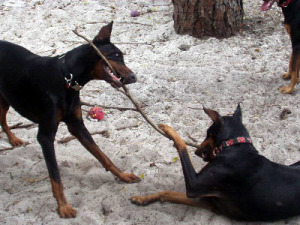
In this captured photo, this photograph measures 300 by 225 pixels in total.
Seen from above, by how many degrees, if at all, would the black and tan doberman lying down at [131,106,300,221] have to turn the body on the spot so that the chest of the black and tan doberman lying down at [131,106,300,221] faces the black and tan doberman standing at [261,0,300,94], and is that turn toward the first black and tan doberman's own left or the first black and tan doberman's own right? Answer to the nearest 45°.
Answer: approximately 90° to the first black and tan doberman's own right

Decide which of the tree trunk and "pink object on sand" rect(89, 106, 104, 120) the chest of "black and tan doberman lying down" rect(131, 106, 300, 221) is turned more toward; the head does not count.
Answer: the pink object on sand

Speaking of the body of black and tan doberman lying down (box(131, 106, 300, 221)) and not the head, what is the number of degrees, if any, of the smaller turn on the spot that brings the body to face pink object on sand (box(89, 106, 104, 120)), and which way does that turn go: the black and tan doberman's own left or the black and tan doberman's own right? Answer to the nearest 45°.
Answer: approximately 45° to the black and tan doberman's own right

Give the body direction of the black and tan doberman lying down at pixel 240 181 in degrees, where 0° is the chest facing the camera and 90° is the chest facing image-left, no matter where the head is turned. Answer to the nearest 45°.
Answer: approximately 90°
